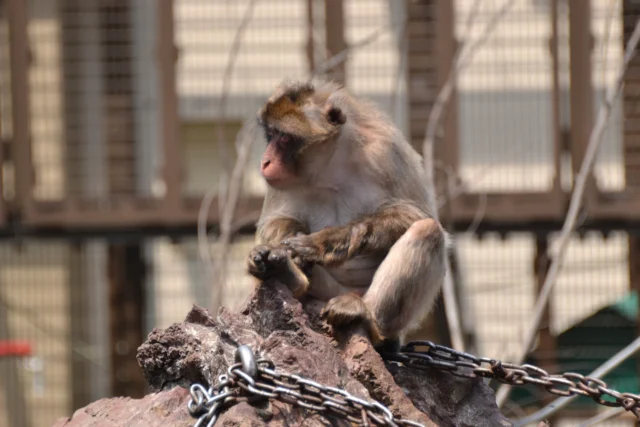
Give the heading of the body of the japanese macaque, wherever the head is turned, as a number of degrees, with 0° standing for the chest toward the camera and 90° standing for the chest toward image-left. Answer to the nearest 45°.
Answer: approximately 45°

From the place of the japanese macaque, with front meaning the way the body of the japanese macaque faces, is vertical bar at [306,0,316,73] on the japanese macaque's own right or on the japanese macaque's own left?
on the japanese macaque's own right

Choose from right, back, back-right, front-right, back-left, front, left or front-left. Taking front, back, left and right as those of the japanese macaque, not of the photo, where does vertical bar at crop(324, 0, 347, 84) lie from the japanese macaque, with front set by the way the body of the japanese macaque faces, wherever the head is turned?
back-right

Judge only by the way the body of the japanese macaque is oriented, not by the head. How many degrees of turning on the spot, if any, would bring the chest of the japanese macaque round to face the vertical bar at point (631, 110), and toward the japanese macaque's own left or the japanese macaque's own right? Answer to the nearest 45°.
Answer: approximately 180°

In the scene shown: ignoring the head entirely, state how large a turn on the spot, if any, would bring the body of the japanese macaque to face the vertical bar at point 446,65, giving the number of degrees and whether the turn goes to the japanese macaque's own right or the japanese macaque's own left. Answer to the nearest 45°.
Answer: approximately 135° to the japanese macaque's own right

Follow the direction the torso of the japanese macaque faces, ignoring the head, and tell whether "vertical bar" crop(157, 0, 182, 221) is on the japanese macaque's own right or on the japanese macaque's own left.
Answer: on the japanese macaque's own right

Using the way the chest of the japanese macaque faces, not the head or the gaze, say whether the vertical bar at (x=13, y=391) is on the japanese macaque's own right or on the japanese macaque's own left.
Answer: on the japanese macaque's own right

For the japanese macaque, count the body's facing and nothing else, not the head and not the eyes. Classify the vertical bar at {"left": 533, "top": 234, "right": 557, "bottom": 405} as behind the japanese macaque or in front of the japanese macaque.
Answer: behind

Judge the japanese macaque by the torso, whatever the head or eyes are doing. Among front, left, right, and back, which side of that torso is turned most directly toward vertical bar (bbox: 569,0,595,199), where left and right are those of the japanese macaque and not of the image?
back

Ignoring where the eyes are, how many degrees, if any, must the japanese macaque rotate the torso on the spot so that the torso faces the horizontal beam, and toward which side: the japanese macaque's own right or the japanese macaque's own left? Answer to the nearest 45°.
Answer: approximately 90° to the japanese macaque's own right
